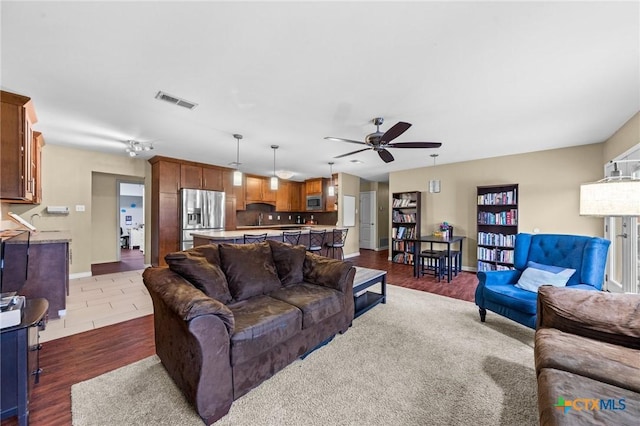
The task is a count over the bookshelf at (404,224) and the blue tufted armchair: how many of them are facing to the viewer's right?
0

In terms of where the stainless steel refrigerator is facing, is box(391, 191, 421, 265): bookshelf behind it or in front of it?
in front

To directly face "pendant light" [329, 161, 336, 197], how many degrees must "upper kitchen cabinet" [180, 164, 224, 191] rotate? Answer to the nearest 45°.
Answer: approximately 45° to its left

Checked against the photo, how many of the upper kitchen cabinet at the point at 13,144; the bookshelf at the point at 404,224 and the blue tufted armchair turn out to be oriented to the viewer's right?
1

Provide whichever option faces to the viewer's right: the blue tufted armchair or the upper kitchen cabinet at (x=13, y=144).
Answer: the upper kitchen cabinet

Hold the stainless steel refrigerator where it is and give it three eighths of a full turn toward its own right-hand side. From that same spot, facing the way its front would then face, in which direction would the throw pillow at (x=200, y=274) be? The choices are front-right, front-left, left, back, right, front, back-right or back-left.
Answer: left

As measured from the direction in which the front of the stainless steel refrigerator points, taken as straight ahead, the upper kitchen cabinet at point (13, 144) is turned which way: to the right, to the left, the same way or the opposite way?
to the left

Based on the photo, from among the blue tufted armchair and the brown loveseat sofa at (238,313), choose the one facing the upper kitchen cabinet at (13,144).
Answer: the blue tufted armchair

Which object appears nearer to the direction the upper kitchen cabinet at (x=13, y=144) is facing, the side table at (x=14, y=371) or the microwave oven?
the microwave oven

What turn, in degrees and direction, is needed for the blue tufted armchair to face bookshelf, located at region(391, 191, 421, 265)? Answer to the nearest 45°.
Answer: approximately 90° to its right

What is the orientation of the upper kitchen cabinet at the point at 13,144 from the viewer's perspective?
to the viewer's right

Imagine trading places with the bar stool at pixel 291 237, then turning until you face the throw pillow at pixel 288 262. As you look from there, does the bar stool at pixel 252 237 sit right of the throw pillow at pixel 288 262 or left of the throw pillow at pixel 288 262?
right

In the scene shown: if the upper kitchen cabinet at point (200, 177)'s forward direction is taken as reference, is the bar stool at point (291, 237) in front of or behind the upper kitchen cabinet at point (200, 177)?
in front
